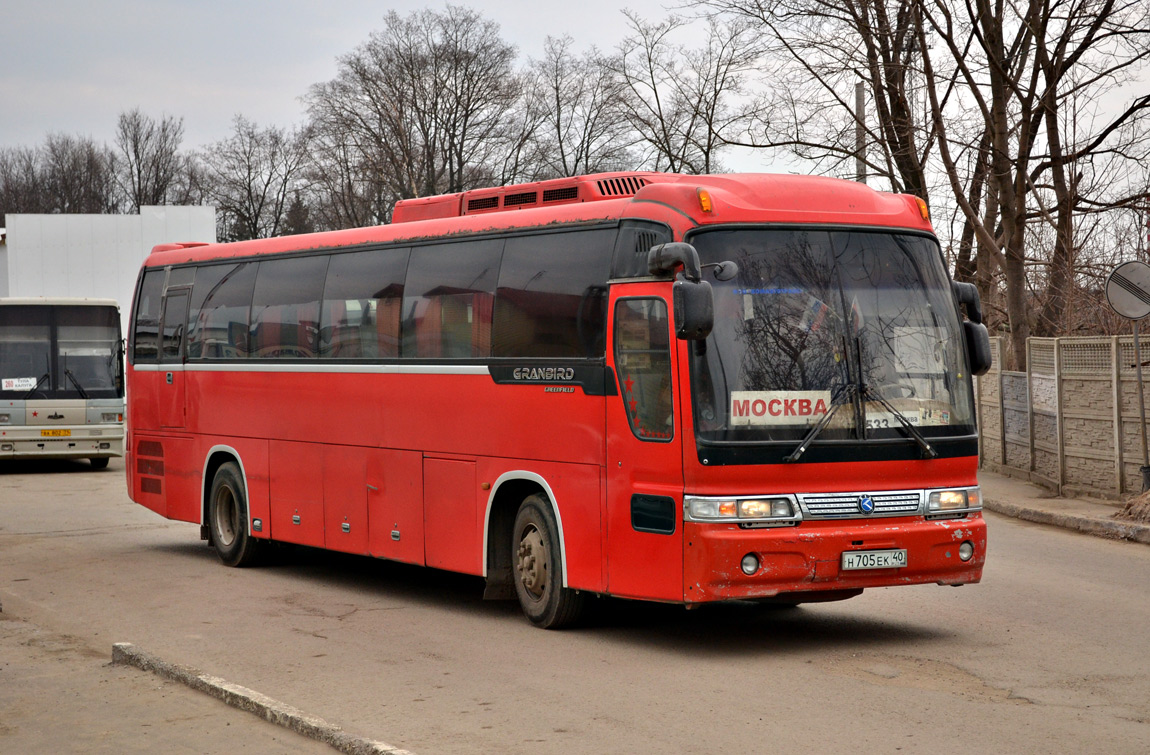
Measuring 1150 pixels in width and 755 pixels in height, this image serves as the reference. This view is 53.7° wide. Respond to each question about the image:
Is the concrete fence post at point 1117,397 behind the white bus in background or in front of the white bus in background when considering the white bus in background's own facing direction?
in front

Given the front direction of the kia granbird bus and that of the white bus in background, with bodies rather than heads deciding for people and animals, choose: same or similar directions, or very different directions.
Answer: same or similar directions

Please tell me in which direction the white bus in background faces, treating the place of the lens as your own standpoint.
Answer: facing the viewer

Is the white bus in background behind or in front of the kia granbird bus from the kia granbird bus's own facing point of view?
behind

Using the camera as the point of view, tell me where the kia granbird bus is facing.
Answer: facing the viewer and to the right of the viewer

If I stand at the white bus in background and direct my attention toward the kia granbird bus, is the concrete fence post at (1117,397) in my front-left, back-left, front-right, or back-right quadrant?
front-left

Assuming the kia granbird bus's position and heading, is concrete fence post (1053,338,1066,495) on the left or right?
on its left

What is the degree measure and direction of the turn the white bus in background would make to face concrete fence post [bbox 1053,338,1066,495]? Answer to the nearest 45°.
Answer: approximately 45° to its left

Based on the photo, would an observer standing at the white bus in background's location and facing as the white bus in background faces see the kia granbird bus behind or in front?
in front
